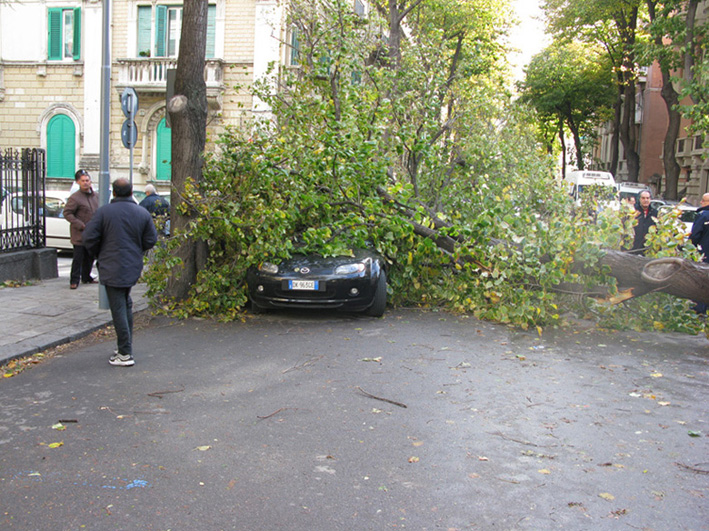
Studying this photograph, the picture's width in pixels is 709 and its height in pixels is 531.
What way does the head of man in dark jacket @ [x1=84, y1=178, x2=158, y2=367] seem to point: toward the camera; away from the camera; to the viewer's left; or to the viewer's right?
away from the camera

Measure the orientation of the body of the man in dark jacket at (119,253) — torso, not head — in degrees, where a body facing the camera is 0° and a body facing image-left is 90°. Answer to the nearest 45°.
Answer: approximately 180°

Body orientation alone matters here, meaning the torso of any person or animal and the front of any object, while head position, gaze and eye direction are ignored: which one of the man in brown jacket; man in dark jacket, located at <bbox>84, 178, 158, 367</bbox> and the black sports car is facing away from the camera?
the man in dark jacket

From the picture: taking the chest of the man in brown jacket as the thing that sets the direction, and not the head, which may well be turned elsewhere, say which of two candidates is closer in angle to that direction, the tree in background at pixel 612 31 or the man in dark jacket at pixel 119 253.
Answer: the man in dark jacket

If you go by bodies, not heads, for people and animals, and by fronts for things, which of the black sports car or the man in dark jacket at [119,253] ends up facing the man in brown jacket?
the man in dark jacket

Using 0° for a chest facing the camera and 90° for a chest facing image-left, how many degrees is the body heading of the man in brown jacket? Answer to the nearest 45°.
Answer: approximately 315°

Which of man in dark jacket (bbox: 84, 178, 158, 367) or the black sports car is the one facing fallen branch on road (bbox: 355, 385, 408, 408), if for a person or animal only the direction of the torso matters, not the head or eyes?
the black sports car

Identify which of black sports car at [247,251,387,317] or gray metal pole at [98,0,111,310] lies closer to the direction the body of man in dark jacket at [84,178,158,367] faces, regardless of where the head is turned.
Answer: the gray metal pole

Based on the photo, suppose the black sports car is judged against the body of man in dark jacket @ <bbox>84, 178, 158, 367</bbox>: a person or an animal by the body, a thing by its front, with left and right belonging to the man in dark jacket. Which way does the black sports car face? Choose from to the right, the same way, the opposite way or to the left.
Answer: the opposite way

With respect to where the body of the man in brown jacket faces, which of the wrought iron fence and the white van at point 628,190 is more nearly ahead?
the white van

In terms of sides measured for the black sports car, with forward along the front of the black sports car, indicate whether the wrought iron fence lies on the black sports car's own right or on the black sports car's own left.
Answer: on the black sports car's own right

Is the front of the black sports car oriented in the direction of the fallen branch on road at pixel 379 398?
yes

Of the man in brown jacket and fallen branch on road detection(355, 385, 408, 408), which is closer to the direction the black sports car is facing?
the fallen branch on road
